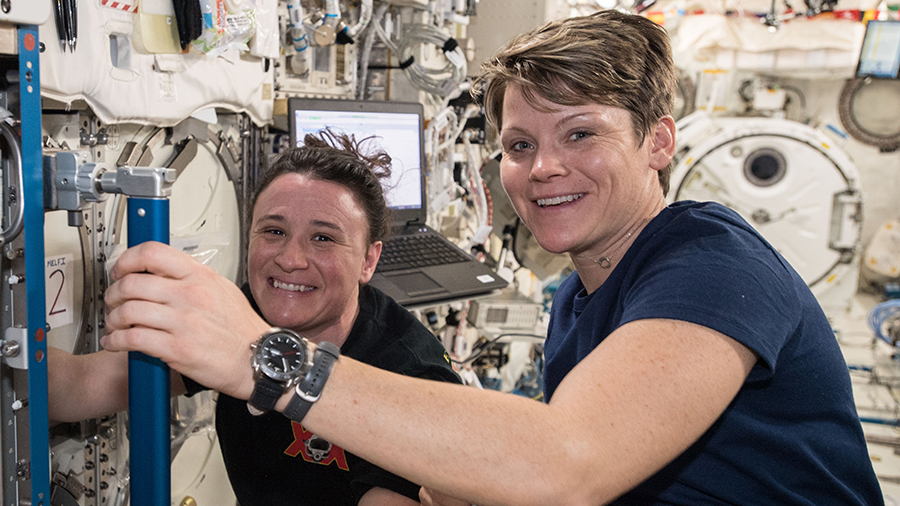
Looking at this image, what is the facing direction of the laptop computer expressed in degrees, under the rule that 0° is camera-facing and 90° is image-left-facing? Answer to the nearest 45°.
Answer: approximately 315°

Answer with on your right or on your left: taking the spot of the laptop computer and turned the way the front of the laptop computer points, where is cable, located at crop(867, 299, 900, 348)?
on your left

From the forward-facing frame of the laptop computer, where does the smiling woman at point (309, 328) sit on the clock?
The smiling woman is roughly at 2 o'clock from the laptop computer.

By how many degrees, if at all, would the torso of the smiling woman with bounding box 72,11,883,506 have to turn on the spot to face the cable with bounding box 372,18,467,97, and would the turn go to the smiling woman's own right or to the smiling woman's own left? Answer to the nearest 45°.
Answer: approximately 135° to the smiling woman's own right

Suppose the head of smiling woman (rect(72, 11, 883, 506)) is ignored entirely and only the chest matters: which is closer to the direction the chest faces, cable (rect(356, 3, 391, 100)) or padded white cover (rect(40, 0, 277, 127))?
the padded white cover

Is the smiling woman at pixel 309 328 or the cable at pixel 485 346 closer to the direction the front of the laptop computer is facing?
the smiling woman

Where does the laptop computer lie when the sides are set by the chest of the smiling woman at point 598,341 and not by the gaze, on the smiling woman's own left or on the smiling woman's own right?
on the smiling woman's own right

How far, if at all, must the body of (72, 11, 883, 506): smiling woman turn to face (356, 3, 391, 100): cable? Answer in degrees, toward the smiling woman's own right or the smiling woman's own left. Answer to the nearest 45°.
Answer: approximately 135° to the smiling woman's own right

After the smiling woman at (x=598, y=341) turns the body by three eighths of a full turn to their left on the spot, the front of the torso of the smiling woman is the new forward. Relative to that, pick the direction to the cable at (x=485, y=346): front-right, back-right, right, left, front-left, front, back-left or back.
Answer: left

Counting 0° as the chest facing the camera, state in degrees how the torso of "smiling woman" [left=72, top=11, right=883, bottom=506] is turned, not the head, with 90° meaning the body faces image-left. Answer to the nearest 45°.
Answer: approximately 45°

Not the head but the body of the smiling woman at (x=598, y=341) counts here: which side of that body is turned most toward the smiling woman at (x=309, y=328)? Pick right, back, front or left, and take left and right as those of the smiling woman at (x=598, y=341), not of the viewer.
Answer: right

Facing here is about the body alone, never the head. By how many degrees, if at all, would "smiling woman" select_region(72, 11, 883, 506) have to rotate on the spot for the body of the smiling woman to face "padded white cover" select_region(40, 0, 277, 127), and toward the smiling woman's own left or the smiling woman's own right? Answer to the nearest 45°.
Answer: approximately 90° to the smiling woman's own right
